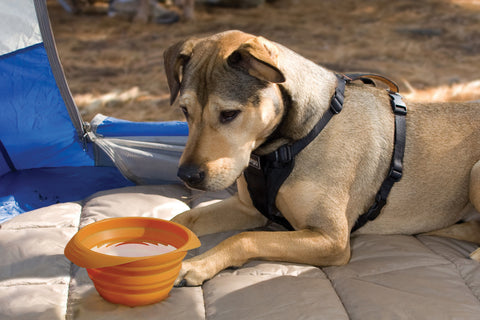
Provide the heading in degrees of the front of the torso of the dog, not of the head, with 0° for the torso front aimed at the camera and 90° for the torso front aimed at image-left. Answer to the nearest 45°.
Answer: approximately 90°

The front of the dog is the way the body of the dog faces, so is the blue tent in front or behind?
in front

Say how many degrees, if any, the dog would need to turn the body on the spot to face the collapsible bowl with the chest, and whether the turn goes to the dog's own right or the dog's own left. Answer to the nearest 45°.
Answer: approximately 45° to the dog's own left
